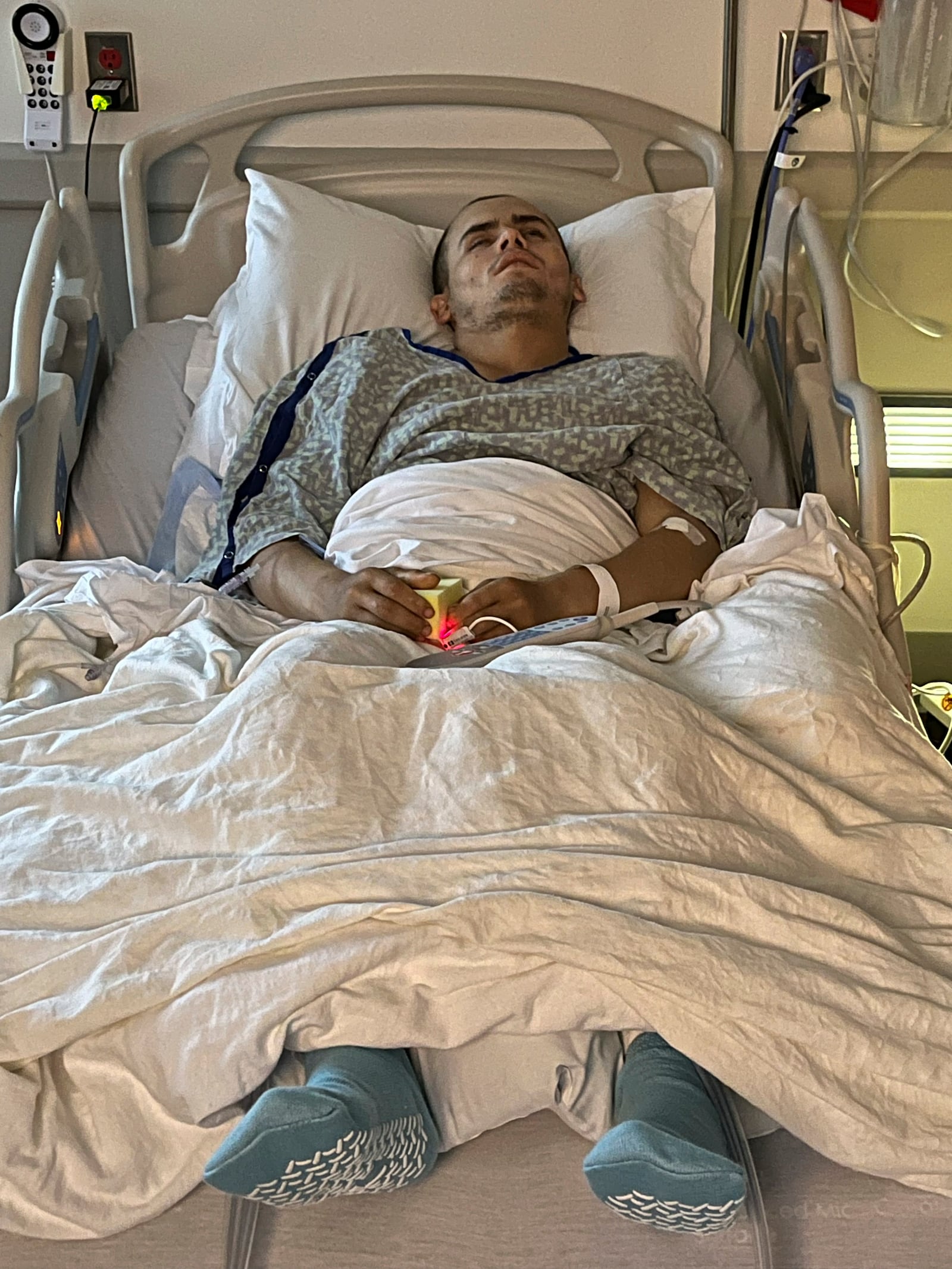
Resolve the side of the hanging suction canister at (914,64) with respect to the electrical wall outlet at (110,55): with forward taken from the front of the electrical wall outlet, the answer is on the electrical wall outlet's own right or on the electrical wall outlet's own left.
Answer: on the electrical wall outlet's own left

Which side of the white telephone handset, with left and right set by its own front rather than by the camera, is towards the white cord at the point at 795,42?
left

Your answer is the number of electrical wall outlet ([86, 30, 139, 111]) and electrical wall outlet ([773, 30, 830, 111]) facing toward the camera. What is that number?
2

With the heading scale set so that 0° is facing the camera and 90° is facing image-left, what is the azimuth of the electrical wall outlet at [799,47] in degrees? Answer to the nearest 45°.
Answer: approximately 0°

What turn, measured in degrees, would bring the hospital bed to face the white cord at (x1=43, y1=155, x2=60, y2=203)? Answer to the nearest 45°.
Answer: approximately 135° to its right

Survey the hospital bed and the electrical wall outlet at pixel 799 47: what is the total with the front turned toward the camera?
2

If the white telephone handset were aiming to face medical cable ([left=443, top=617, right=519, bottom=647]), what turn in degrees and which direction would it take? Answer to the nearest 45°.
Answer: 0° — it already faces it

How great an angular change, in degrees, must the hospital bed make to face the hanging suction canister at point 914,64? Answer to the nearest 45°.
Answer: approximately 135° to its left
